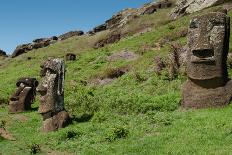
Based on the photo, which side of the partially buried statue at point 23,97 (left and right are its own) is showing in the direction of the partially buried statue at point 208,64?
left

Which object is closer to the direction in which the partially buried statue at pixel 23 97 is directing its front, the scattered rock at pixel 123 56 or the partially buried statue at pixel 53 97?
the partially buried statue

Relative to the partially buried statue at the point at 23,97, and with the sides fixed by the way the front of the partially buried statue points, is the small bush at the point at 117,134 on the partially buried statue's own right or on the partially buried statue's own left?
on the partially buried statue's own left

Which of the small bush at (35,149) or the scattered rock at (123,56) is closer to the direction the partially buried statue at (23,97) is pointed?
the small bush

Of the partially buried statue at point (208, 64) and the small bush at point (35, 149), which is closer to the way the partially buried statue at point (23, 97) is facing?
the small bush

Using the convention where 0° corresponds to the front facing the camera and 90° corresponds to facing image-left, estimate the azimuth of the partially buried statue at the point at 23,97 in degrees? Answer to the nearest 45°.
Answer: approximately 45°

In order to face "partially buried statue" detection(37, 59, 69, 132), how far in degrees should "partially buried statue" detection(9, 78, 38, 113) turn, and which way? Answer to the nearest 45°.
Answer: approximately 45° to its left

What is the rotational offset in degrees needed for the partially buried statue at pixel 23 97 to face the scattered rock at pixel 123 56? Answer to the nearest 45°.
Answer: approximately 180°

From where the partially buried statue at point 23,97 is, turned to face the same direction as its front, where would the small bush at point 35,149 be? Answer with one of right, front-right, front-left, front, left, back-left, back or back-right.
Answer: front-left
